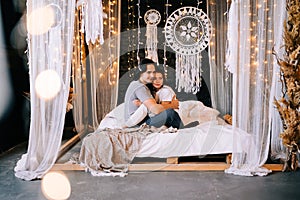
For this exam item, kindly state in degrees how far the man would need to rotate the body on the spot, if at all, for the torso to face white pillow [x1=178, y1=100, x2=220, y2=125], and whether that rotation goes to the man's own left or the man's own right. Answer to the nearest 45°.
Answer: approximately 45° to the man's own left

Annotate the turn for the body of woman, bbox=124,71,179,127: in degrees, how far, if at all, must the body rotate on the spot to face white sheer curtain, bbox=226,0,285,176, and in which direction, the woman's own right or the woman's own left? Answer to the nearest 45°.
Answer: approximately 90° to the woman's own left

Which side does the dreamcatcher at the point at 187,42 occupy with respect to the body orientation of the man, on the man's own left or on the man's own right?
on the man's own left

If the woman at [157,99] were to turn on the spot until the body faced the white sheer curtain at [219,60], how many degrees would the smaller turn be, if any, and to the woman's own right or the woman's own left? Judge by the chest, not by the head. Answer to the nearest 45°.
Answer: approximately 135° to the woman's own left

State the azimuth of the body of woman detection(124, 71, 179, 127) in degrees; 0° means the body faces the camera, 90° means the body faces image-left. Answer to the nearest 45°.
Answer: approximately 45°
